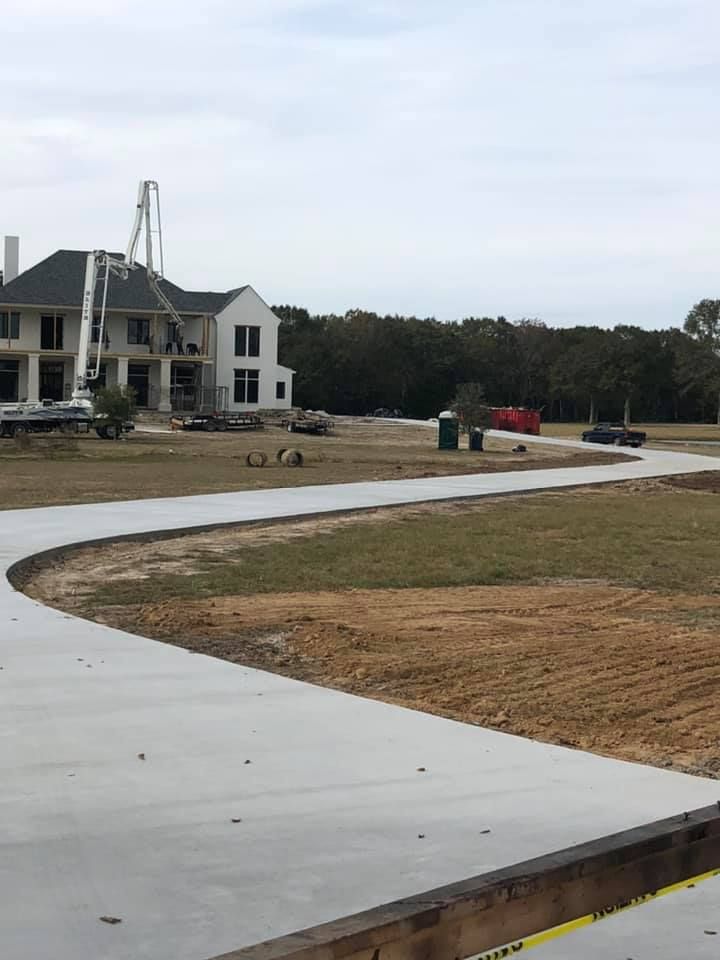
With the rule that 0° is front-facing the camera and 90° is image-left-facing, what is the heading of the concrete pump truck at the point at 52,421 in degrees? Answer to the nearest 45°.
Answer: approximately 270°

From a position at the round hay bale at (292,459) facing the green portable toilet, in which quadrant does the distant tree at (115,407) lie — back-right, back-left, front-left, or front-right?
front-left

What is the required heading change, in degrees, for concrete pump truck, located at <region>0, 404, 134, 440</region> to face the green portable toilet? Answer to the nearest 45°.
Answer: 0° — it already faces it

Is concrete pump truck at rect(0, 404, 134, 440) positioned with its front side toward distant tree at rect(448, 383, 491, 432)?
yes

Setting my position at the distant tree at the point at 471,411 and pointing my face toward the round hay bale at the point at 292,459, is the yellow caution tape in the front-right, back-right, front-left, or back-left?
front-left

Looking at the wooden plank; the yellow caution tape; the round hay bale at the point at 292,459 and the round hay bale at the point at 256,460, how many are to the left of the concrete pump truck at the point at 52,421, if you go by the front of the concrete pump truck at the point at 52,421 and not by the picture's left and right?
0

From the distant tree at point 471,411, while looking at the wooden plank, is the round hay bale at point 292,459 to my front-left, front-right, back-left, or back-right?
front-right

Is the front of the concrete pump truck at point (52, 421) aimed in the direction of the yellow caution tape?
no

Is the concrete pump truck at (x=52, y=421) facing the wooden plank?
no

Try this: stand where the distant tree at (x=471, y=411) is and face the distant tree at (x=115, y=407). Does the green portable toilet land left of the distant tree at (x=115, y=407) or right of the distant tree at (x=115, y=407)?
left

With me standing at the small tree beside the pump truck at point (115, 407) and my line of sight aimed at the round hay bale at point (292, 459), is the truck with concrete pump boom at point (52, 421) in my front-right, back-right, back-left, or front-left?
back-right
